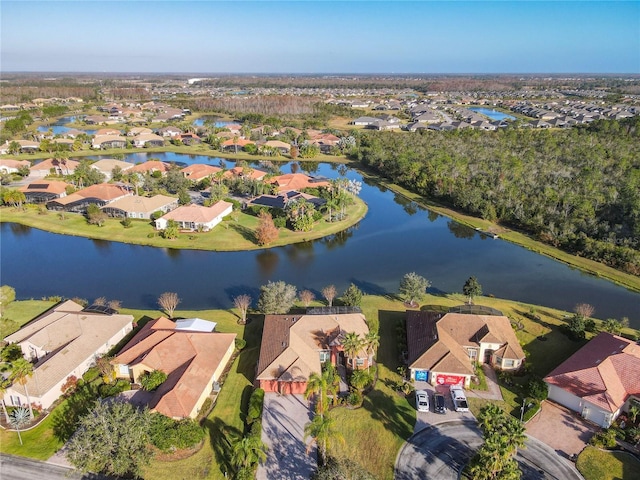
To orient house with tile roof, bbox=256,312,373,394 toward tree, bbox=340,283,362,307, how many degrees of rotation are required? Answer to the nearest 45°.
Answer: approximately 135° to its left

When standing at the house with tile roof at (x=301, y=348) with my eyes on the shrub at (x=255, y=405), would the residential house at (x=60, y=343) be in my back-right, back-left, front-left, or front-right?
front-right

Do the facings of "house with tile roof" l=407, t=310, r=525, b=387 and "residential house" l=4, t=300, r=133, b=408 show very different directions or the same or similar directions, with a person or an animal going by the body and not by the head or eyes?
same or similar directions

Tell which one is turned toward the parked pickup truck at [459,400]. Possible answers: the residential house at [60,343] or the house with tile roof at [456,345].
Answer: the house with tile roof

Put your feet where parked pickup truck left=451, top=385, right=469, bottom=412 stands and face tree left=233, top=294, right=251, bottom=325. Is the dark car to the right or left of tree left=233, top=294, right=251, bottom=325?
left

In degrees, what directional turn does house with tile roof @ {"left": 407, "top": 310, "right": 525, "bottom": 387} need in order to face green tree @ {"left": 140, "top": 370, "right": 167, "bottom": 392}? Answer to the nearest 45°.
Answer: approximately 45° to its right

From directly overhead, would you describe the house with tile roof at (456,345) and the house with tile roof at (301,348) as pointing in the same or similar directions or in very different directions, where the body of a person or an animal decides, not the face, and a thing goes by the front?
same or similar directions

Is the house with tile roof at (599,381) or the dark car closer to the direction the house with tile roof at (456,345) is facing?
the dark car

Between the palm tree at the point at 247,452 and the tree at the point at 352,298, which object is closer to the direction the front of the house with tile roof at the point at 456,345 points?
the palm tree

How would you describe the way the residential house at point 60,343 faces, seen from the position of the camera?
facing the viewer and to the left of the viewer

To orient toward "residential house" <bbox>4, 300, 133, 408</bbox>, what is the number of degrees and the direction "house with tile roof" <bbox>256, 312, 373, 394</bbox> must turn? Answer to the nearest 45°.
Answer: approximately 90° to its right

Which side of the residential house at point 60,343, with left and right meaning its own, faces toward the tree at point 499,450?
left

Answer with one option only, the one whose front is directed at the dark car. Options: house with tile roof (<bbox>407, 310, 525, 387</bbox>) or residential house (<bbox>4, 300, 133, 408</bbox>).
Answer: the house with tile roof

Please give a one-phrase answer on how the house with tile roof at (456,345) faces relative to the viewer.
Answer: facing the viewer

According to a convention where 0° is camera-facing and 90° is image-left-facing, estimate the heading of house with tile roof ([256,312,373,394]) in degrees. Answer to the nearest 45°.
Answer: approximately 0°

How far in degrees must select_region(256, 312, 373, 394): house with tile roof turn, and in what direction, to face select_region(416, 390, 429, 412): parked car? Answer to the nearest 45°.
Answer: approximately 45° to its left

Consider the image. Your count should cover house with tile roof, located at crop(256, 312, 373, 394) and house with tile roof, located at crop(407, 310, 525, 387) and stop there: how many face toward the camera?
2

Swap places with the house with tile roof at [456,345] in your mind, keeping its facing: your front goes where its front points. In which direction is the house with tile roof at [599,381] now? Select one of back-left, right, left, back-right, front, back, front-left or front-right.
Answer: left

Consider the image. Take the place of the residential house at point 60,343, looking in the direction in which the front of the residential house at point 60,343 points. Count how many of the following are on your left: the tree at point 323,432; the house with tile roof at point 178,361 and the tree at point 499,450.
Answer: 3

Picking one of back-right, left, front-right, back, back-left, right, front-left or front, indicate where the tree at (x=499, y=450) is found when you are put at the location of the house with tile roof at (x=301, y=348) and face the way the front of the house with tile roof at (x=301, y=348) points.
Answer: front-left
